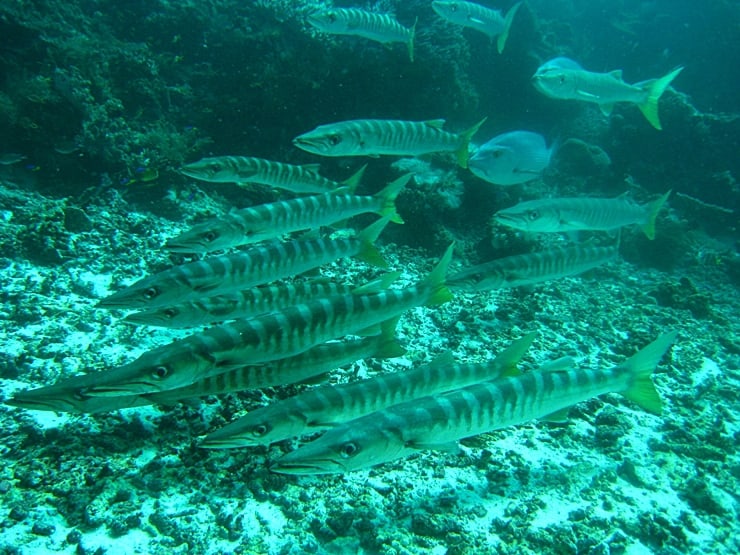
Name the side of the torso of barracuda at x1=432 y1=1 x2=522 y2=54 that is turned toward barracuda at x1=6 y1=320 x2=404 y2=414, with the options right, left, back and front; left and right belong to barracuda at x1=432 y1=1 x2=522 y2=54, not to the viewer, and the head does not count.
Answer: left

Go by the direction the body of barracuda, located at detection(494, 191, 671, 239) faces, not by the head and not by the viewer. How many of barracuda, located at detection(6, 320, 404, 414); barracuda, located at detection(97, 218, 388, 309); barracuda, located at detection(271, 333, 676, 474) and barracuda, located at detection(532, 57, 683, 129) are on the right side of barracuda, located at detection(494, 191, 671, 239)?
1

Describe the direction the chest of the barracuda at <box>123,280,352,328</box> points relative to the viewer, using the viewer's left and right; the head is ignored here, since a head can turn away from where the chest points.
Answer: facing to the left of the viewer

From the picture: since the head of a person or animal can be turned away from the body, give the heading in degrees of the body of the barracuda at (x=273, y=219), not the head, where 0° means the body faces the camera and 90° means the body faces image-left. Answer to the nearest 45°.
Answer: approximately 90°

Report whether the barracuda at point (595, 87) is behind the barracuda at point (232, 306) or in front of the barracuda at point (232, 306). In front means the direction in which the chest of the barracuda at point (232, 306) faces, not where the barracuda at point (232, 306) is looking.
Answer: behind

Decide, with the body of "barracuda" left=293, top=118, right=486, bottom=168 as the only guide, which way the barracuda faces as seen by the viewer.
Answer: to the viewer's left

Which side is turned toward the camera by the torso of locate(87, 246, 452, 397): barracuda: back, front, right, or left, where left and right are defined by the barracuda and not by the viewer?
left

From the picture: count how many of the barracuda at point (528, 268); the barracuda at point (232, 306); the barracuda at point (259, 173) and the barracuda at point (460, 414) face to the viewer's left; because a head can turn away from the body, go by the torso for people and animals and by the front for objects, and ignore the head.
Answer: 4

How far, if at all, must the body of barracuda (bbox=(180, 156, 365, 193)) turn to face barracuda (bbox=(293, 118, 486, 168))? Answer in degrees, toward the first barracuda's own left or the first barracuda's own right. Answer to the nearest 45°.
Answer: approximately 180°

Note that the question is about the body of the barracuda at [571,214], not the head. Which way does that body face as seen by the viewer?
to the viewer's left

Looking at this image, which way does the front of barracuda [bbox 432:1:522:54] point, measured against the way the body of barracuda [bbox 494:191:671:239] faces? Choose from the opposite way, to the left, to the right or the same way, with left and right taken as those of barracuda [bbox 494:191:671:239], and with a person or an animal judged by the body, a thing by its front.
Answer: the same way

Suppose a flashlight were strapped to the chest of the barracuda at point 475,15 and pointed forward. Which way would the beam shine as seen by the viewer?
to the viewer's left

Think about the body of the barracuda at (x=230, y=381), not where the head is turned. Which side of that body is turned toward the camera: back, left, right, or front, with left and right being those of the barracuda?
left

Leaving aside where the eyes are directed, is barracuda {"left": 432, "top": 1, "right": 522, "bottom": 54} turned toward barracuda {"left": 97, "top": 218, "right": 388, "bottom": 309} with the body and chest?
no

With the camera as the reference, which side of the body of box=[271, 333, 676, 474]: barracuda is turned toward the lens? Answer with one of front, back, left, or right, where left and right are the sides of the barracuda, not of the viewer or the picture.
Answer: left
